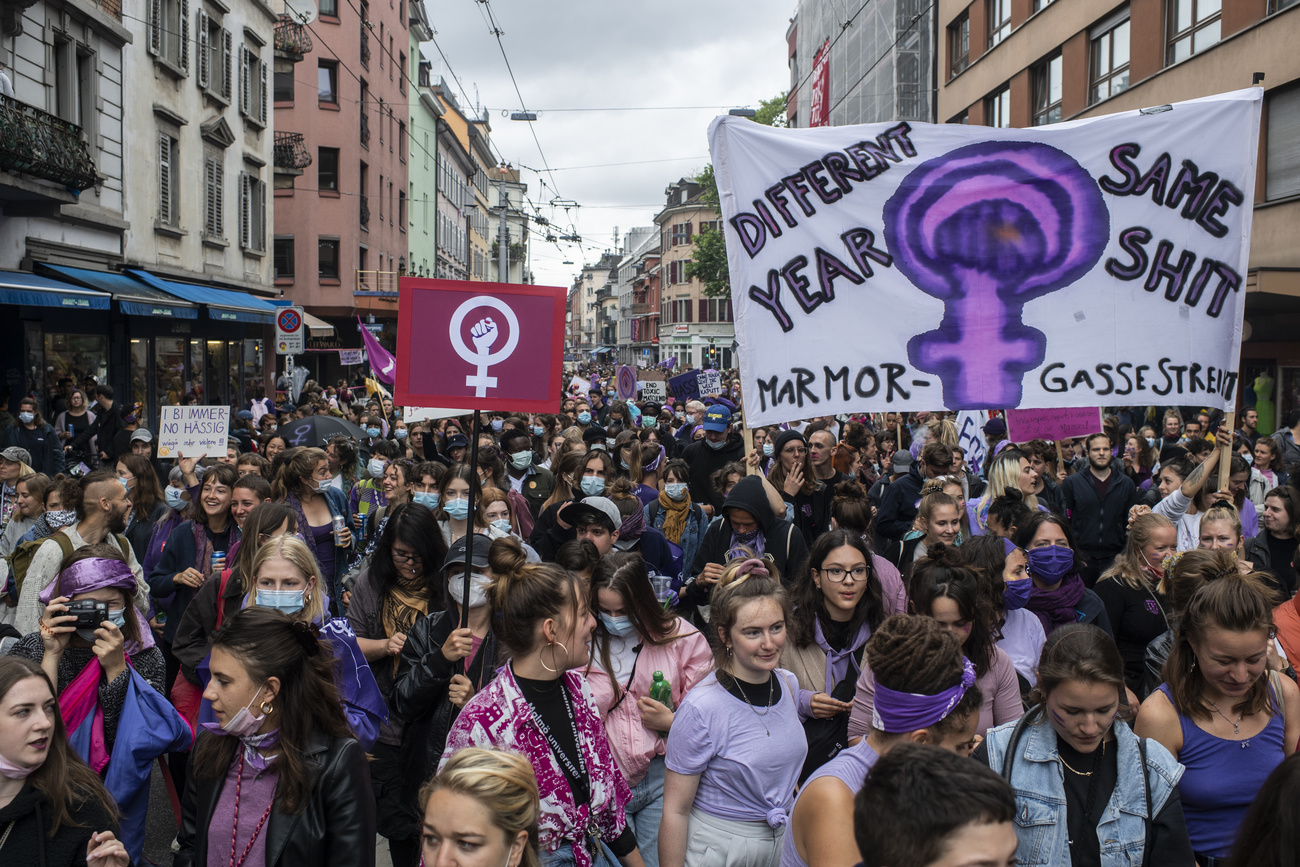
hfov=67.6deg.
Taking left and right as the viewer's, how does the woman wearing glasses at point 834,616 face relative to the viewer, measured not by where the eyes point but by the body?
facing the viewer and to the right of the viewer

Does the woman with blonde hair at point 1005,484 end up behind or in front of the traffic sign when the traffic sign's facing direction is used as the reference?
in front

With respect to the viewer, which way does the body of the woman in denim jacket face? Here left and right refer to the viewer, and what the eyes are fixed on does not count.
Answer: facing the viewer

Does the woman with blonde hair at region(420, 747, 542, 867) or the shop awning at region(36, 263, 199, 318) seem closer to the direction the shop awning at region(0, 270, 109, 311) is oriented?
the woman with blonde hair

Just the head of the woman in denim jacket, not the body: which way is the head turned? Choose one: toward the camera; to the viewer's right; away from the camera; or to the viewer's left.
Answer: toward the camera

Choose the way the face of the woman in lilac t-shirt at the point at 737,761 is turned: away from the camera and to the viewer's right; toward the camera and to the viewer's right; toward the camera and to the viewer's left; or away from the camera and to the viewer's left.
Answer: toward the camera and to the viewer's right

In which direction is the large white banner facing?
toward the camera

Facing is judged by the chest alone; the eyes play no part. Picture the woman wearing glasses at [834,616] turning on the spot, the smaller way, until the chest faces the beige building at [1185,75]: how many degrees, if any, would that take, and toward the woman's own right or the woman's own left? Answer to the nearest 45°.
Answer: approximately 135° to the woman's own left

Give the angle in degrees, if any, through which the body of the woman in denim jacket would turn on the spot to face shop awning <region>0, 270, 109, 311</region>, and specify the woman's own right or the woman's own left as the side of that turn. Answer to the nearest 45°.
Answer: approximately 135° to the woman's own right

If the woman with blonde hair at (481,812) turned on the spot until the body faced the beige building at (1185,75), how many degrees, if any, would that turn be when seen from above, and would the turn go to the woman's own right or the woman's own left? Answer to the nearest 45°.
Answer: approximately 180°

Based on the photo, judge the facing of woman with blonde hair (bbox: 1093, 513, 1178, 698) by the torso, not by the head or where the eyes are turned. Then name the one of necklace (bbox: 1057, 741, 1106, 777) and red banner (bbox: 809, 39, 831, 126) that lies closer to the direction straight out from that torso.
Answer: the necklace

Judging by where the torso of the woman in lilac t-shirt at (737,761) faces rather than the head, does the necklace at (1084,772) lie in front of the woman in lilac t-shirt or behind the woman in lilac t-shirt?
in front

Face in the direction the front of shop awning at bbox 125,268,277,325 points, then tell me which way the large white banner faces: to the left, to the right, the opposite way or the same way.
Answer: to the right

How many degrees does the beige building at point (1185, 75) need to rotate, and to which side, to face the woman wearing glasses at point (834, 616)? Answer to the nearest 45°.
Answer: approximately 45° to its left

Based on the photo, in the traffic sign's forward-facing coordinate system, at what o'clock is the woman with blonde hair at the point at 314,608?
The woman with blonde hair is roughly at 12 o'clock from the traffic sign.

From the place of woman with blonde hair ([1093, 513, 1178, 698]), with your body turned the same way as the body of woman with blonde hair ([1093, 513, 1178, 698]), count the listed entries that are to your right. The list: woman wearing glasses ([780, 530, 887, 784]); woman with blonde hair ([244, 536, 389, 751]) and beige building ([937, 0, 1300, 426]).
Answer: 2

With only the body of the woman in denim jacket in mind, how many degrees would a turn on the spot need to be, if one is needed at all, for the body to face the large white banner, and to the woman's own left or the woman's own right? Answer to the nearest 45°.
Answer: approximately 180°

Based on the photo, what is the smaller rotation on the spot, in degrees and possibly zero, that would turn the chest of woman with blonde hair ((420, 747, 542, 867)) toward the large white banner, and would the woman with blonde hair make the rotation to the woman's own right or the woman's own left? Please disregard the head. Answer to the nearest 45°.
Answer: approximately 180°

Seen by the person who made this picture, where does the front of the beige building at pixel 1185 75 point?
facing the viewer and to the left of the viewer

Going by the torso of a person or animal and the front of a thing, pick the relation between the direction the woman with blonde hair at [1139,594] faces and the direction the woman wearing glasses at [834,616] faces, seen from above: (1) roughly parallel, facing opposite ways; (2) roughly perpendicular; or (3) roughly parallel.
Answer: roughly parallel

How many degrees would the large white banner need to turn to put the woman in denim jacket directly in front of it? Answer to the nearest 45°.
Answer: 0° — it already faces them
